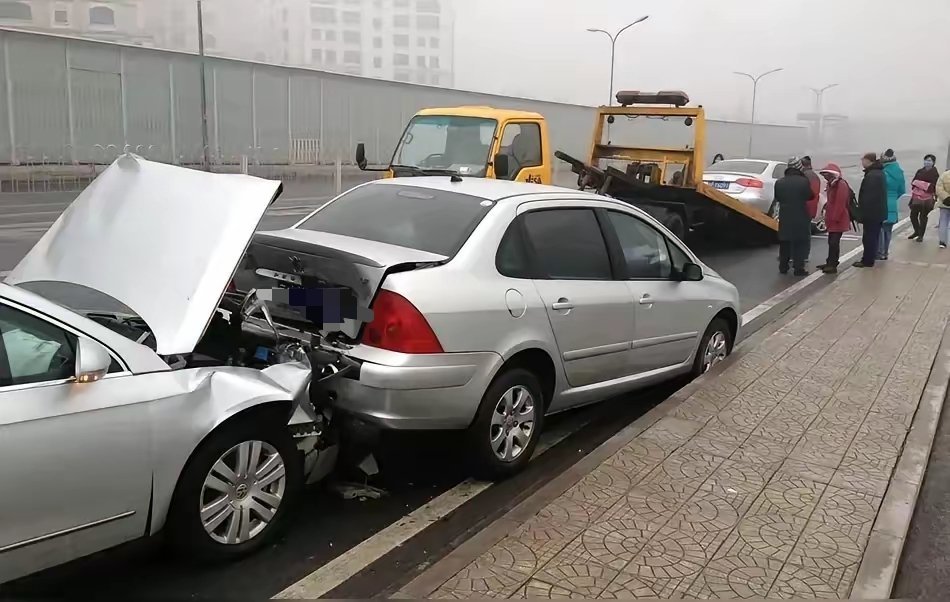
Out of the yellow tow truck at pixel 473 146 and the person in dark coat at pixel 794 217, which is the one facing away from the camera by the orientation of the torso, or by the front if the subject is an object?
the person in dark coat

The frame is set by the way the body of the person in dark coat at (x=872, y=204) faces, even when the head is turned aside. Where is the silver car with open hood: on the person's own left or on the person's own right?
on the person's own left

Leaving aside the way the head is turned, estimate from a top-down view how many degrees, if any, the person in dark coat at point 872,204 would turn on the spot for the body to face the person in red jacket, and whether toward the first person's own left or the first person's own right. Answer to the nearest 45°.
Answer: approximately 45° to the first person's own left

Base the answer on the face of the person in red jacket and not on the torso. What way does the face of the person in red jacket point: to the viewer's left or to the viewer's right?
to the viewer's left

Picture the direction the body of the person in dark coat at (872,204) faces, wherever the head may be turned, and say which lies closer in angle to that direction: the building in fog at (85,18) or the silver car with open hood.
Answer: the building in fog

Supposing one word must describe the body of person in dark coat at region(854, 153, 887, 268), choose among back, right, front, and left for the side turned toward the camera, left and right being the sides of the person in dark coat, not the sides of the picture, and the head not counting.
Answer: left

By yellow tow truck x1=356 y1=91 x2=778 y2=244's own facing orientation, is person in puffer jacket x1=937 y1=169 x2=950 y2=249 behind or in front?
behind

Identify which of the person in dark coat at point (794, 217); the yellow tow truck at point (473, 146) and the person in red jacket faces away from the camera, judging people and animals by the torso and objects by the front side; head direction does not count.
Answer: the person in dark coat

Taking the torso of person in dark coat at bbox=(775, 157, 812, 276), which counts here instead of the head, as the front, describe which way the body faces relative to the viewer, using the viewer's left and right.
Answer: facing away from the viewer

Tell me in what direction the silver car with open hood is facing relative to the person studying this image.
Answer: facing away from the viewer and to the right of the viewer

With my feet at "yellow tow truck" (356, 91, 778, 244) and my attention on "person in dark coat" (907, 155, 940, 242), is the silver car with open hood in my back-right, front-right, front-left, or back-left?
back-right

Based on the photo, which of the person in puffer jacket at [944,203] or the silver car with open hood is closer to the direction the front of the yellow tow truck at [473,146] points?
the silver car with open hood

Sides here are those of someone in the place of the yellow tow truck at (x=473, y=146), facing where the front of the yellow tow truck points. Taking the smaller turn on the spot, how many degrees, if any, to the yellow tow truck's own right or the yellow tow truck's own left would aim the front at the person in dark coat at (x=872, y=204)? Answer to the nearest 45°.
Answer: approximately 135° to the yellow tow truck's own left

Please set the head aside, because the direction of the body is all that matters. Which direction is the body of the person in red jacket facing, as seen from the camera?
to the viewer's left
